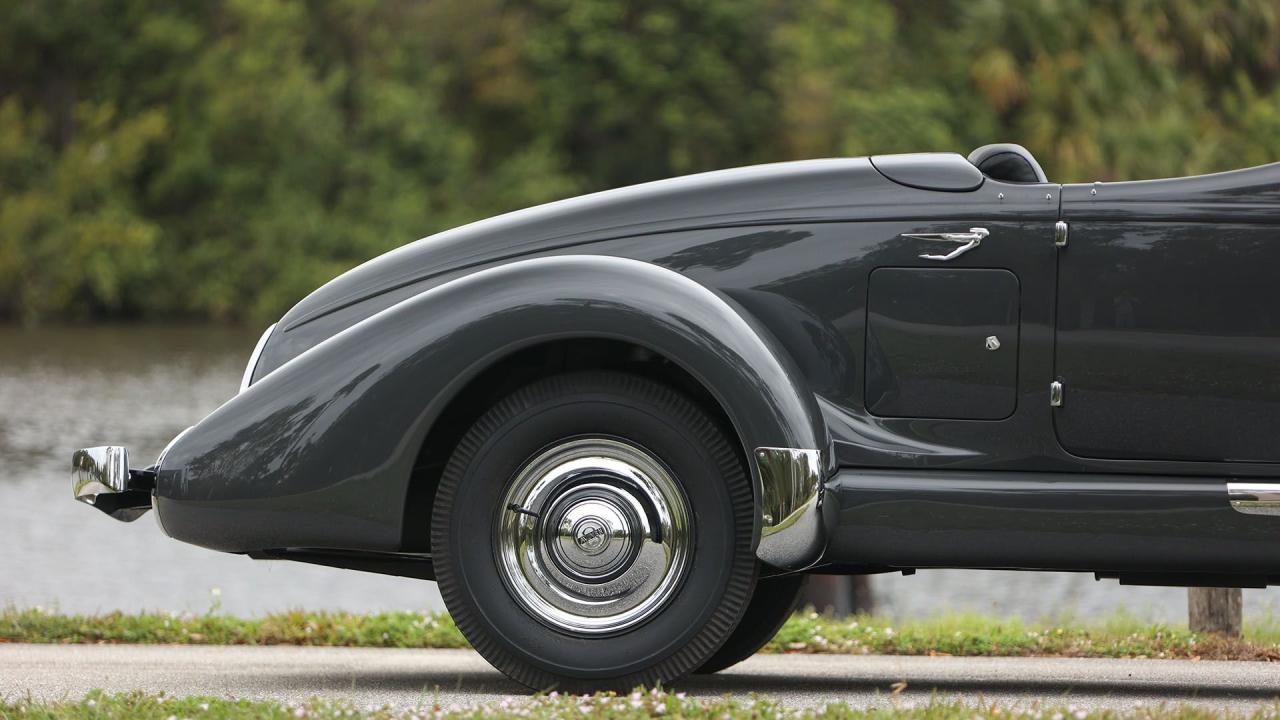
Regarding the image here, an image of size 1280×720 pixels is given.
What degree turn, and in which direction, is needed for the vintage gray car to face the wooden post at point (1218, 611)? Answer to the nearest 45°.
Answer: approximately 45° to its left

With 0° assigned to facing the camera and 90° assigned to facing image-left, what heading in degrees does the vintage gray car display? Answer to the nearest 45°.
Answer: approximately 270°
